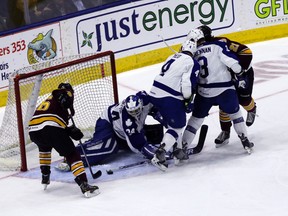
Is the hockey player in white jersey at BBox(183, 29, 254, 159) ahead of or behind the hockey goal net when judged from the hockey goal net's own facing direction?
ahead

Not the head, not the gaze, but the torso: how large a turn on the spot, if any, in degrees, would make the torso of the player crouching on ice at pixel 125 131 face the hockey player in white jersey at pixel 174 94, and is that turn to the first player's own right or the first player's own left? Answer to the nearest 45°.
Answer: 0° — they already face them

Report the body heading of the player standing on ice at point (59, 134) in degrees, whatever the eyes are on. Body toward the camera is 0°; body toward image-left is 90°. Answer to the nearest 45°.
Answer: approximately 225°

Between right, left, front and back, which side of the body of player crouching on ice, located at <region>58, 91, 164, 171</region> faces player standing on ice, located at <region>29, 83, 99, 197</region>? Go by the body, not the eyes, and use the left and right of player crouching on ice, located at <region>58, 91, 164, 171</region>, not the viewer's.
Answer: right

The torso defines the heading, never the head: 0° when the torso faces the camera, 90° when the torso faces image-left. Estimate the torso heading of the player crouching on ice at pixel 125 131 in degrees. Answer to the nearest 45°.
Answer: approximately 315°

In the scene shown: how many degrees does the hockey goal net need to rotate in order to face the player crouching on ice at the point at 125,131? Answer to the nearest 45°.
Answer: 0° — it already faces them

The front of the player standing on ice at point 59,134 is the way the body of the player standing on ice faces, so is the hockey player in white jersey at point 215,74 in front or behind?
in front

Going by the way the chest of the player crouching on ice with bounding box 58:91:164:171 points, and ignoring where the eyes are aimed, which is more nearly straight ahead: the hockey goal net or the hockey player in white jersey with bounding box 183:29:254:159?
the hockey player in white jersey
